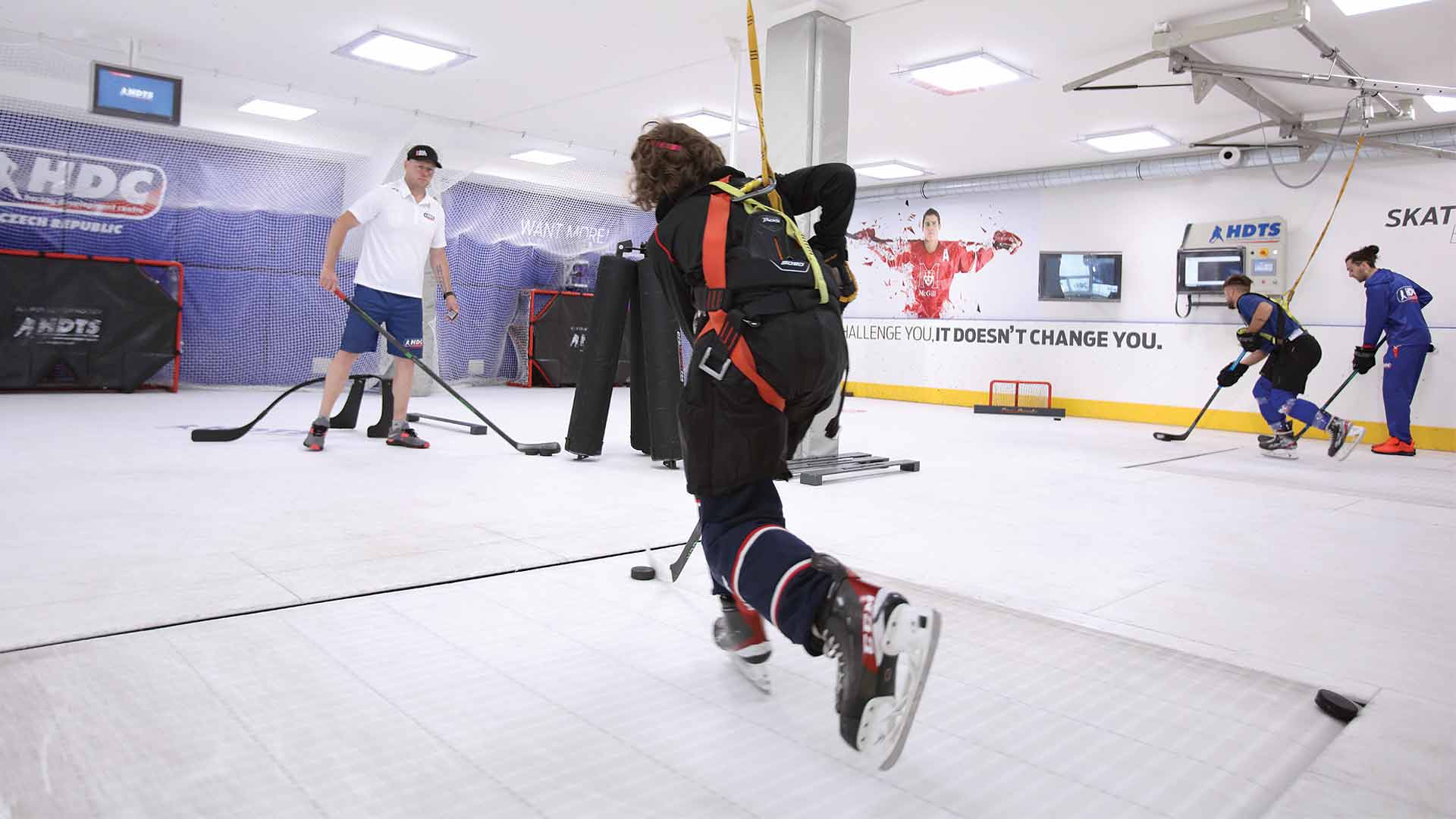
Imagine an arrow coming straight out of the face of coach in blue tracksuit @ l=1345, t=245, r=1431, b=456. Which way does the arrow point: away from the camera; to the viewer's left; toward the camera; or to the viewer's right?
to the viewer's left

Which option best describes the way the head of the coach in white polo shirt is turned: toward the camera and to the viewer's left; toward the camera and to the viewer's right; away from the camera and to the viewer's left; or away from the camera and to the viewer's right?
toward the camera and to the viewer's right

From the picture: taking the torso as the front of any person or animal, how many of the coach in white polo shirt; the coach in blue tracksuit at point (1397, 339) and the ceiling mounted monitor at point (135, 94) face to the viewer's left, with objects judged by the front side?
1

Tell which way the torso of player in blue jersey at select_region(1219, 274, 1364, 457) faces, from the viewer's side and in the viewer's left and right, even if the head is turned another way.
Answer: facing to the left of the viewer

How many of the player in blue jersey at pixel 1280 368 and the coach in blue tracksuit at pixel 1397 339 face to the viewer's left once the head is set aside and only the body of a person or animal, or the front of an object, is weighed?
2

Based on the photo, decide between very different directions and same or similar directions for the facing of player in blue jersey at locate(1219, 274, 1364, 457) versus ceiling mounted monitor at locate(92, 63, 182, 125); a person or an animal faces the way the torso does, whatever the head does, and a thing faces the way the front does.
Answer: very different directions

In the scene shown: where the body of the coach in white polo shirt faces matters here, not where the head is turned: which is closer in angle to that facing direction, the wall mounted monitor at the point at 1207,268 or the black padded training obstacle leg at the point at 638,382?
the black padded training obstacle leg

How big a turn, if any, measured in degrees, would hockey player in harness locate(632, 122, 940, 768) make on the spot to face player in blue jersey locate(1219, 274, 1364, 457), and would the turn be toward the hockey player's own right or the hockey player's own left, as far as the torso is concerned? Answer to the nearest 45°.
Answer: approximately 90° to the hockey player's own right

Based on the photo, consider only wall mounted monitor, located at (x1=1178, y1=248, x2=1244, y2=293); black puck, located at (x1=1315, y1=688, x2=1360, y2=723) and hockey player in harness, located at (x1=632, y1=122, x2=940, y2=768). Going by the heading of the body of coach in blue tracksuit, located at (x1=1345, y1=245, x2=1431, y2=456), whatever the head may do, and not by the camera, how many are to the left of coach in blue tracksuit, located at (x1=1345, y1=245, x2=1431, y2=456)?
2

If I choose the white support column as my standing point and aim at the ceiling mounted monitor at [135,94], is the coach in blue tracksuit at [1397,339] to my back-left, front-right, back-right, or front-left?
back-right

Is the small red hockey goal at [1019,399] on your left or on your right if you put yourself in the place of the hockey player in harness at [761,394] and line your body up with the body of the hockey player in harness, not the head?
on your right

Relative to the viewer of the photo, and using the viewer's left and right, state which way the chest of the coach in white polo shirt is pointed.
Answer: facing the viewer and to the right of the viewer

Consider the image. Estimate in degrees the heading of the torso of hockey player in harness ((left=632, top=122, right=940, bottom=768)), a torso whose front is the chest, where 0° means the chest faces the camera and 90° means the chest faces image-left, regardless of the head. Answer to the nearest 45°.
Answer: approximately 135°

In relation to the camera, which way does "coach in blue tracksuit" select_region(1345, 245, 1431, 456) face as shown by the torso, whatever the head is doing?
to the viewer's left

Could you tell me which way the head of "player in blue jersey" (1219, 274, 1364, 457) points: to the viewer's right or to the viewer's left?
to the viewer's left
